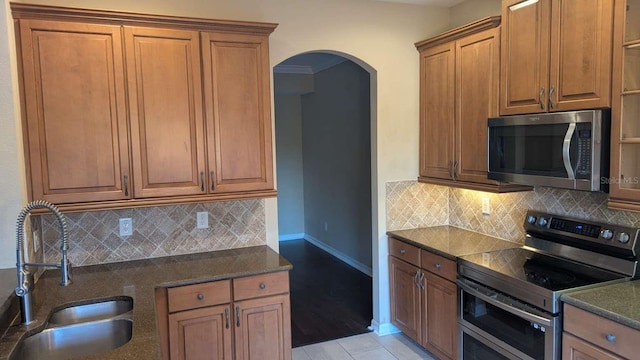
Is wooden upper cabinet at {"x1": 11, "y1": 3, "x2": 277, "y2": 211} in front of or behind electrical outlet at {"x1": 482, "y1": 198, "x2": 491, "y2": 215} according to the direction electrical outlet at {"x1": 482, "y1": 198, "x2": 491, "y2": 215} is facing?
in front

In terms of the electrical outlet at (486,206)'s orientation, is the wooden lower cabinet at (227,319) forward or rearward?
forward

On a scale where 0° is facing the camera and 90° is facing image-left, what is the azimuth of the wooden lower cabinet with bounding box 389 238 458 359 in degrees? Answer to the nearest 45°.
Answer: approximately 45°

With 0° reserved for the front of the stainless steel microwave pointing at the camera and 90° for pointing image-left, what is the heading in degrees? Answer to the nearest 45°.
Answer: approximately 45°

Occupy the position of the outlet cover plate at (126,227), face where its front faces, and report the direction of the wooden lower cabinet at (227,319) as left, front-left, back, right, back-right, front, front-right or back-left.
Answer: front-left

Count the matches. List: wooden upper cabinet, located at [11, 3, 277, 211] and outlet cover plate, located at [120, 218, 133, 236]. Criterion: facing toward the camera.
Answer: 2
